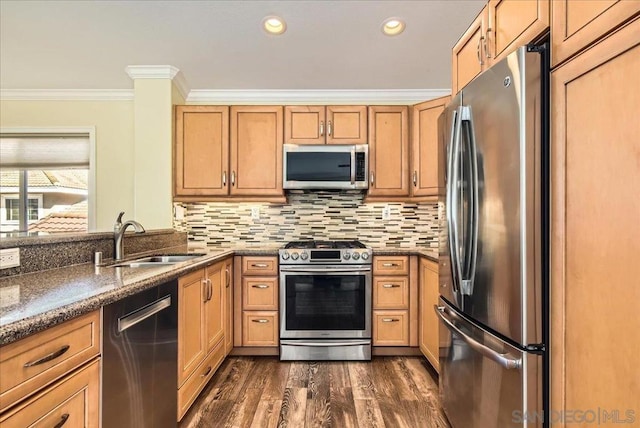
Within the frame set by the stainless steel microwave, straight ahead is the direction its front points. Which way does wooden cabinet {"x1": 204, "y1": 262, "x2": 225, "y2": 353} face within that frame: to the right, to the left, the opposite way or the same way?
to the left

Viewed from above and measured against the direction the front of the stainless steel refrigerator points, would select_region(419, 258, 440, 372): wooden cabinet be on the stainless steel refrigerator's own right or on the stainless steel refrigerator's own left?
on the stainless steel refrigerator's own right

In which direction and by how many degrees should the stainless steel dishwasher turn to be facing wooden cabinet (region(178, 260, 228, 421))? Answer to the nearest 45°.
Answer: approximately 90° to its left

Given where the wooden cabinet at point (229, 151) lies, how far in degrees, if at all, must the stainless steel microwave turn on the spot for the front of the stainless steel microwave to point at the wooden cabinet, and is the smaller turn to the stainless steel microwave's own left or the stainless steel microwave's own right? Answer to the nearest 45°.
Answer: approximately 90° to the stainless steel microwave's own right

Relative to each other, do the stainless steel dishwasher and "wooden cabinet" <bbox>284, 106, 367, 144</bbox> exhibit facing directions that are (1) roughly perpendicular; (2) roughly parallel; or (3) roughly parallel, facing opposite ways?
roughly perpendicular

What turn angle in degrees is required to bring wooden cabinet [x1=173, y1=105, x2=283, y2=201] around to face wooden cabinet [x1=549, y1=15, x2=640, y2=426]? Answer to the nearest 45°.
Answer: approximately 45° to its left

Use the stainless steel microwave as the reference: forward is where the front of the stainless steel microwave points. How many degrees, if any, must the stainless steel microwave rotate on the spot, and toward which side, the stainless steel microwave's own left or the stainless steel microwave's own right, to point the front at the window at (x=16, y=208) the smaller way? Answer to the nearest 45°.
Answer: approximately 90° to the stainless steel microwave's own right

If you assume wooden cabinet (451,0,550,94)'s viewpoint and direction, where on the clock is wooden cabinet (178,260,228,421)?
wooden cabinet (178,260,228,421) is roughly at 1 o'clock from wooden cabinet (451,0,550,94).

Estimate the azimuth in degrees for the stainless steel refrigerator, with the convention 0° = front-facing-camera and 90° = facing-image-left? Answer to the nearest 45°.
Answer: approximately 45°
